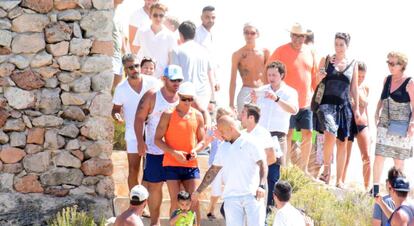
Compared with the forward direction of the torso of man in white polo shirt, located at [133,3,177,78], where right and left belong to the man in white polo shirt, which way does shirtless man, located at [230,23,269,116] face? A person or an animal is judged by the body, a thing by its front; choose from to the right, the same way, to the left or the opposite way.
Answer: the same way

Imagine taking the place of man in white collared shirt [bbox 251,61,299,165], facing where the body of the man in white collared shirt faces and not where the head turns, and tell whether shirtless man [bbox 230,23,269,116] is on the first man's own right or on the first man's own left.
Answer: on the first man's own right

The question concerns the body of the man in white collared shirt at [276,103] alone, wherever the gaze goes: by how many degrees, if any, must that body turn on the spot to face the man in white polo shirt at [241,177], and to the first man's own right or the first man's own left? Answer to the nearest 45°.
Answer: approximately 45° to the first man's own left

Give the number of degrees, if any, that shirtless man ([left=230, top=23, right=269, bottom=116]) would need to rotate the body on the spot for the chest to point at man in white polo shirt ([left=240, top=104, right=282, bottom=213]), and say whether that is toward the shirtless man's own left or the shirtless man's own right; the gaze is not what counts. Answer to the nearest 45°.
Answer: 0° — they already face them

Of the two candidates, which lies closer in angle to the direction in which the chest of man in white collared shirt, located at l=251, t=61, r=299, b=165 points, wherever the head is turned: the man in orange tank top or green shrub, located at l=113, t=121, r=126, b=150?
the man in orange tank top

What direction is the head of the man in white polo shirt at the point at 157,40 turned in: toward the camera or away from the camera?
toward the camera

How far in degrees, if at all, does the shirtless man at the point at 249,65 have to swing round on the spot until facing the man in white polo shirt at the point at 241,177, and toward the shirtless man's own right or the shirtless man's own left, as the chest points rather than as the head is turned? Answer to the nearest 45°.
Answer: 0° — they already face them

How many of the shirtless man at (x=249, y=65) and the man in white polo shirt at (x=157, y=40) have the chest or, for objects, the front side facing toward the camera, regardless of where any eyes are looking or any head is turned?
2

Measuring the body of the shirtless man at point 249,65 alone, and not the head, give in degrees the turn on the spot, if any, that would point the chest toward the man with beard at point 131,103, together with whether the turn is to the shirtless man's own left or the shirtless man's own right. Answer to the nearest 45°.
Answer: approximately 45° to the shirtless man's own right

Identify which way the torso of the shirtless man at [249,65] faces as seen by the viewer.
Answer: toward the camera

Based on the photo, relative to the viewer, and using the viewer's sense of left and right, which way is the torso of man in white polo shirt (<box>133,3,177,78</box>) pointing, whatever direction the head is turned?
facing the viewer
